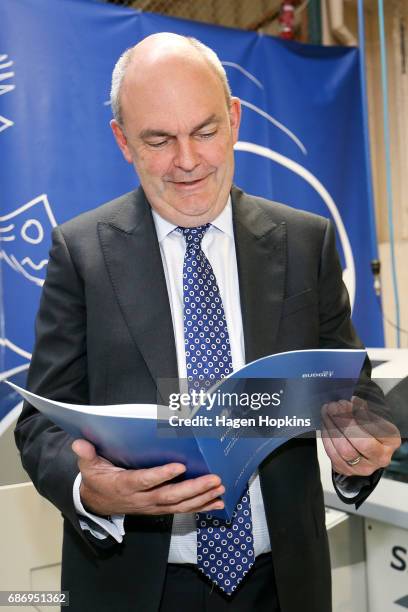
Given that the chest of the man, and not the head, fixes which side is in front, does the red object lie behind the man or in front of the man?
behind

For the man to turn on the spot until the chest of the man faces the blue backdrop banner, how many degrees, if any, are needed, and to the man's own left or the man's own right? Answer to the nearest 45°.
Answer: approximately 180°

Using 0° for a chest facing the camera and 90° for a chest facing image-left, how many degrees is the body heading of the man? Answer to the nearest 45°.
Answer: approximately 0°
